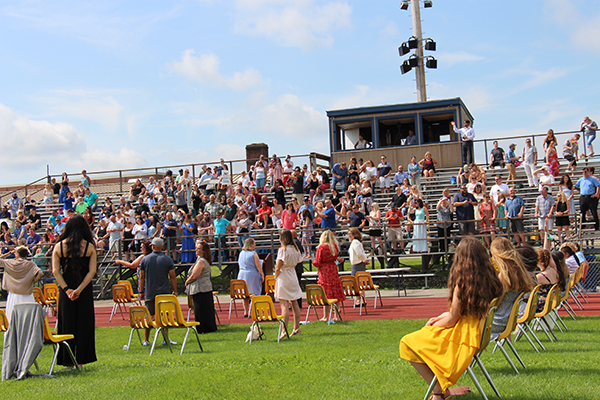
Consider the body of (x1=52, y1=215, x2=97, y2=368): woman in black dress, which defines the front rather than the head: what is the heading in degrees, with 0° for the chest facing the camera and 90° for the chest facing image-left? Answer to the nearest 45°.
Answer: approximately 180°

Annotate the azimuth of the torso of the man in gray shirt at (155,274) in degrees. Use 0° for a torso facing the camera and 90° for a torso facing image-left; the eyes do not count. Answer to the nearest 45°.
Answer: approximately 180°

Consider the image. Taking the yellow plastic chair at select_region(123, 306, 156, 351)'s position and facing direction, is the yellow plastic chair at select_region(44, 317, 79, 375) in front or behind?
behind

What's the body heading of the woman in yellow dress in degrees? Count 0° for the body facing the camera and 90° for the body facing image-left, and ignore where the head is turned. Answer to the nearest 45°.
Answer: approximately 135°

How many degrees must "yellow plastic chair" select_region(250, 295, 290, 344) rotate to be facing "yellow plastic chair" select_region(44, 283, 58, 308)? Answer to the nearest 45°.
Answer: approximately 90° to its left

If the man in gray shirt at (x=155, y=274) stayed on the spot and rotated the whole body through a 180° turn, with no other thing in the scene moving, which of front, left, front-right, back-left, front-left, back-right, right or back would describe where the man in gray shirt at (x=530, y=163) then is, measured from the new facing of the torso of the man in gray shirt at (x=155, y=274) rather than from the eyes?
back-left

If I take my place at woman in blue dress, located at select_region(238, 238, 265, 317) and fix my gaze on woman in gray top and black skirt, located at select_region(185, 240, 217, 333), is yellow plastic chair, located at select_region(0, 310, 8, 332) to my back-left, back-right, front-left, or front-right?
front-right

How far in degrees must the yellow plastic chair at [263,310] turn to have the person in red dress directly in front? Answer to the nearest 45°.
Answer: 0° — it already faces them

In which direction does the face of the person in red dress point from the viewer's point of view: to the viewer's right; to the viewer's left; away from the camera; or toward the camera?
away from the camera

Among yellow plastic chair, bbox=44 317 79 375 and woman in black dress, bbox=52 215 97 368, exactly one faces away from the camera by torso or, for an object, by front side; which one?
the woman in black dress

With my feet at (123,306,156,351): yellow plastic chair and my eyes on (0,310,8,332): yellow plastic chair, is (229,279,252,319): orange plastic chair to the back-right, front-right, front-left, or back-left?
back-right

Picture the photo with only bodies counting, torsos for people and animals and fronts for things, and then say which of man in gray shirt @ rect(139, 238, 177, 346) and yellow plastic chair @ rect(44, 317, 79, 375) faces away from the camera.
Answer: the man in gray shirt
